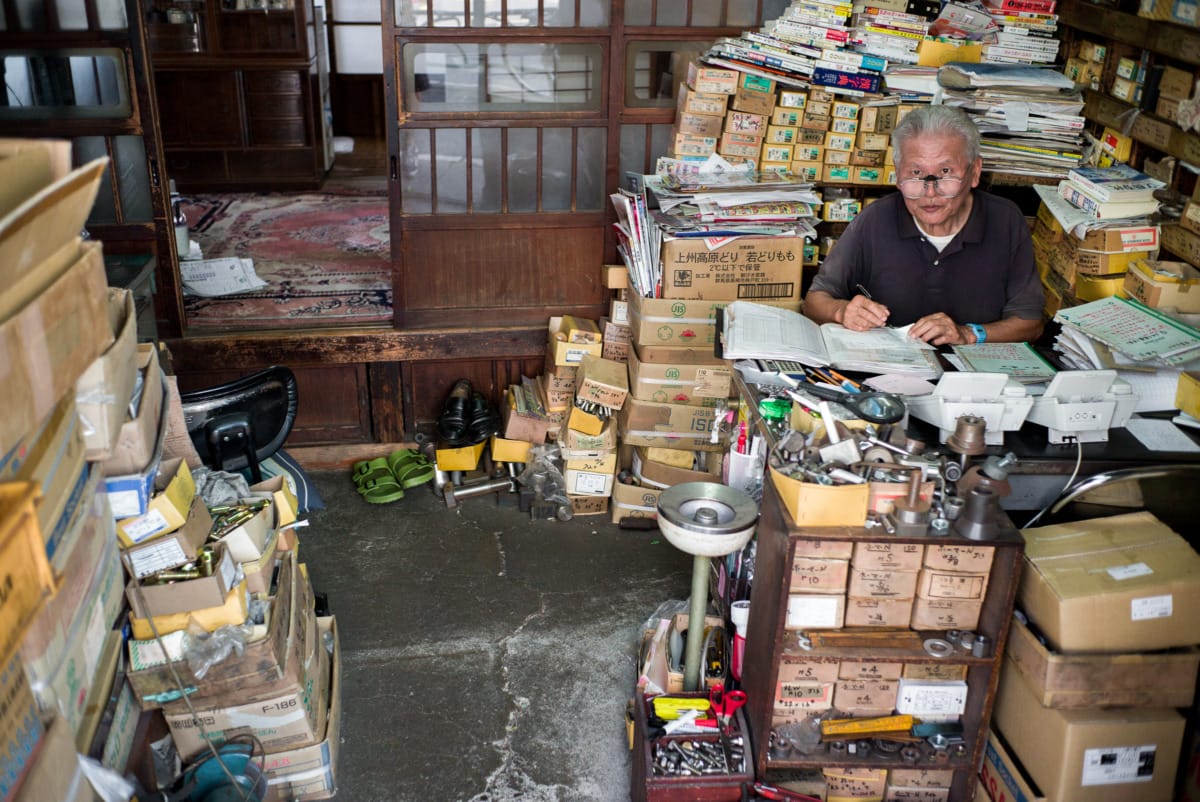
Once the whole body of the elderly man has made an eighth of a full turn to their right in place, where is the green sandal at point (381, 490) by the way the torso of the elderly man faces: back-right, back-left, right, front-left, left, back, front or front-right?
front-right

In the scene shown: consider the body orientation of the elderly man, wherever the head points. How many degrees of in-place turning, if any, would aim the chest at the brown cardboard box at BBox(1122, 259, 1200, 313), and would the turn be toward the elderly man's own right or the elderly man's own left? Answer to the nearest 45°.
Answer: approximately 90° to the elderly man's own left

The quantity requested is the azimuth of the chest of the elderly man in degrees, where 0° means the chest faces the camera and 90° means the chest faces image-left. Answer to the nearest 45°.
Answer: approximately 0°

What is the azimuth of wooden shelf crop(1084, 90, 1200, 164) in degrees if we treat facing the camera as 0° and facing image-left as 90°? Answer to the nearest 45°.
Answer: approximately 45°

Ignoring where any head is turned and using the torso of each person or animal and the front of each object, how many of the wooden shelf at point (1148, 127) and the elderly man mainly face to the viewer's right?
0

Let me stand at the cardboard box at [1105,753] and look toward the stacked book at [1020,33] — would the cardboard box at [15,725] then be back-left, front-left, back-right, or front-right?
back-left

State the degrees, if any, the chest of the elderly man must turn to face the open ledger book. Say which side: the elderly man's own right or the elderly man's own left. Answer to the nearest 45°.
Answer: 0° — they already face it

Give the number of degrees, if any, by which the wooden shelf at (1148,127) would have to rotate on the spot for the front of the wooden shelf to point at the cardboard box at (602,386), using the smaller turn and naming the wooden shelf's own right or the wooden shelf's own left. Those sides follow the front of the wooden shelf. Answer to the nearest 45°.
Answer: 0° — it already faces it

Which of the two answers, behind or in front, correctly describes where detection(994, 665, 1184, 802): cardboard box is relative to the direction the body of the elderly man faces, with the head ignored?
in front

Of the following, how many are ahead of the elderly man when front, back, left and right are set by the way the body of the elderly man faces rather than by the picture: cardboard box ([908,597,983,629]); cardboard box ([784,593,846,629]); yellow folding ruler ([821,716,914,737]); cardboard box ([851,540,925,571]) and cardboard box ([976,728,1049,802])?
5

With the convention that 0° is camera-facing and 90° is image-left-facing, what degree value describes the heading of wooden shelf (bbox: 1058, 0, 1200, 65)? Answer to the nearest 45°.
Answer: approximately 45°

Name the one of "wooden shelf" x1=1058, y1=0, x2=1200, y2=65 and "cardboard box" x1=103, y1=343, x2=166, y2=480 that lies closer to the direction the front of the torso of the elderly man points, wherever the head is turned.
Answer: the cardboard box

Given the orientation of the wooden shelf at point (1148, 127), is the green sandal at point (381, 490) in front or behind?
in front

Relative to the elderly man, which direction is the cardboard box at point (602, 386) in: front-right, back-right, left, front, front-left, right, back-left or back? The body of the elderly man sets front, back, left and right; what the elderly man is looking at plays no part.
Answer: right

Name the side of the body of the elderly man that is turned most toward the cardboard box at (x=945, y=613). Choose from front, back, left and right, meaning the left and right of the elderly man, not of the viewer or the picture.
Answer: front
